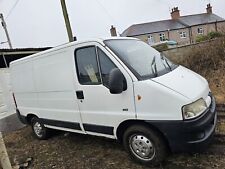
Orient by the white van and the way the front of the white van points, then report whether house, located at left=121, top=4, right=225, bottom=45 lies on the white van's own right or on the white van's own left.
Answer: on the white van's own left

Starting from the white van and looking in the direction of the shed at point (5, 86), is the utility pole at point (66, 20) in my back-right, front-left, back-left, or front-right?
front-right

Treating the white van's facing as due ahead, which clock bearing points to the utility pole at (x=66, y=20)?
The utility pole is roughly at 7 o'clock from the white van.

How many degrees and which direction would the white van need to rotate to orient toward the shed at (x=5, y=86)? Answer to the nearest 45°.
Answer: approximately 180°

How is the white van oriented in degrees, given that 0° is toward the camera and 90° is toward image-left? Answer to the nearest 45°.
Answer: approximately 315°

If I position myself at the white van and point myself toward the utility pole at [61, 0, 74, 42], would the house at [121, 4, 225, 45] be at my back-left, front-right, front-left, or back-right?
front-right
